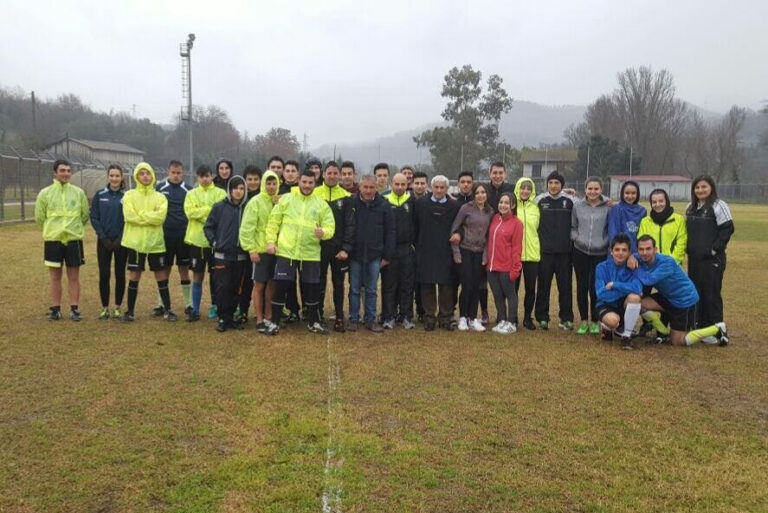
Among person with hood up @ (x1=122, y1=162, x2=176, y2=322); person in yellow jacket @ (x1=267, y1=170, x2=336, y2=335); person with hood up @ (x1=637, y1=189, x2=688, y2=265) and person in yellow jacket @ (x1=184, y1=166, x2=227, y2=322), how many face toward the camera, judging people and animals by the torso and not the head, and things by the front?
4

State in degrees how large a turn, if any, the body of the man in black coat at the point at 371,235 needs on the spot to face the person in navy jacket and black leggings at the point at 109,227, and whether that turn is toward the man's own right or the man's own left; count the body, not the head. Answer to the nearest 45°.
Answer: approximately 90° to the man's own right

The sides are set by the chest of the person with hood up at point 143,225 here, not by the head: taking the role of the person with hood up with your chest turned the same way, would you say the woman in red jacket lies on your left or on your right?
on your left

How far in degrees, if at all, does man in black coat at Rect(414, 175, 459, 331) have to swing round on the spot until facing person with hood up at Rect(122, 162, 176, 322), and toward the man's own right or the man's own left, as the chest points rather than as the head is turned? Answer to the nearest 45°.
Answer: approximately 90° to the man's own right

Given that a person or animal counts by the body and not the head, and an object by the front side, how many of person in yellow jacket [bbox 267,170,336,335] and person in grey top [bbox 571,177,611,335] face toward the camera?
2

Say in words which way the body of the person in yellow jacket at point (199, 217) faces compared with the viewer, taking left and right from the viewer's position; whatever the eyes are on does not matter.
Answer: facing the viewer

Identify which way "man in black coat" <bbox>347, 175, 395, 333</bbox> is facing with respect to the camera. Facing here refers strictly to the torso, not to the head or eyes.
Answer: toward the camera

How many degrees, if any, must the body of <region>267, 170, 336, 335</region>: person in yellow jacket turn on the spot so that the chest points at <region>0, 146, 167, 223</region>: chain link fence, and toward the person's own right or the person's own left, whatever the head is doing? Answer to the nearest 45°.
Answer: approximately 135° to the person's own right

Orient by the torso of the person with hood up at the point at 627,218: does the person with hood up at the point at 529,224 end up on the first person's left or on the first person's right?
on the first person's right

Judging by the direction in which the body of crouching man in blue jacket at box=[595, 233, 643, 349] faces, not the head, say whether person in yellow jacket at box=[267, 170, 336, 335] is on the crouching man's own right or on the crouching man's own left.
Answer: on the crouching man's own right

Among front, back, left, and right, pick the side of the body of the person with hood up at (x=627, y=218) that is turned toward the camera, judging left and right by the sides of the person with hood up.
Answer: front
